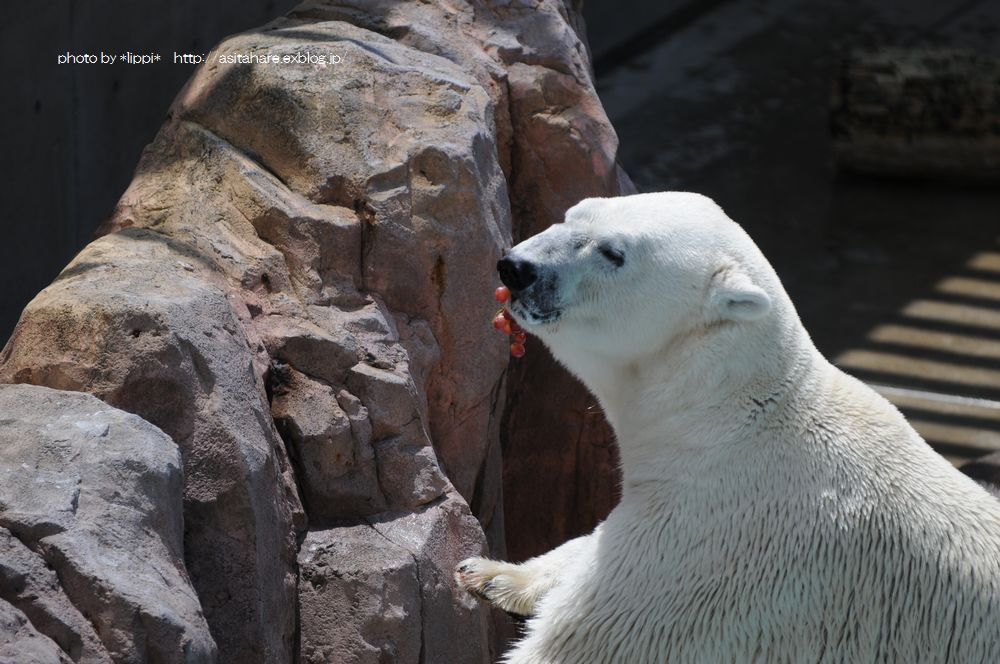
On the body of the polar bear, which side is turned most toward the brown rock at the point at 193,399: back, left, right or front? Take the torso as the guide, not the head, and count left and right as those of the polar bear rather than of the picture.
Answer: front

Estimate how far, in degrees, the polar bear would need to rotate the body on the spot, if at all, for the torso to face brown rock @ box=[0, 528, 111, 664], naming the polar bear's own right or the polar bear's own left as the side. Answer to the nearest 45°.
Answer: approximately 45° to the polar bear's own left

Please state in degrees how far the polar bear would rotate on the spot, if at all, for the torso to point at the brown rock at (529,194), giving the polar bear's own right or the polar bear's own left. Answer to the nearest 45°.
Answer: approximately 45° to the polar bear's own right

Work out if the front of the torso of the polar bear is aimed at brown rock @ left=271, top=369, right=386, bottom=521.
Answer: yes

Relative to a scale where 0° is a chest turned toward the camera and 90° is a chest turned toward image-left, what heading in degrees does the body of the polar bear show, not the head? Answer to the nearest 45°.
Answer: approximately 90°

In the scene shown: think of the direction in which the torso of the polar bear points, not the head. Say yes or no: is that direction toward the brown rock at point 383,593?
yes

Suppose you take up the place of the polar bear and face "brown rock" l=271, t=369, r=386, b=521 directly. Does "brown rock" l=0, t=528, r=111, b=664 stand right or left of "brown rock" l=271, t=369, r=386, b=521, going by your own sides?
left

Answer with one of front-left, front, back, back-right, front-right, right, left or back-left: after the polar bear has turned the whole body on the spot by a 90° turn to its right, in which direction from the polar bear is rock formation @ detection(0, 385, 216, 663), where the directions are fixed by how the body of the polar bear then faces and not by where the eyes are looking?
back-left
